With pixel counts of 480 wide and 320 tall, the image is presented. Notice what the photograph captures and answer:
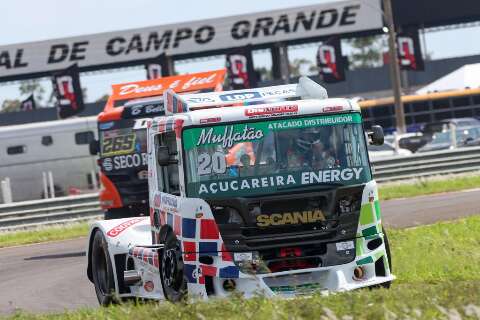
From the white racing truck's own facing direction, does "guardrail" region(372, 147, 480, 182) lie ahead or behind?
behind

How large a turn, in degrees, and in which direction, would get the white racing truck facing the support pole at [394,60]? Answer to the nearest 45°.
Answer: approximately 180°

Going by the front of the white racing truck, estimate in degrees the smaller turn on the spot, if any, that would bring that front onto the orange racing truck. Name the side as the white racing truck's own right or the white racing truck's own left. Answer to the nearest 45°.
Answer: approximately 180°

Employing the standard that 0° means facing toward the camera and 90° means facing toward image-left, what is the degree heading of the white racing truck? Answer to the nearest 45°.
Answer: approximately 0°
